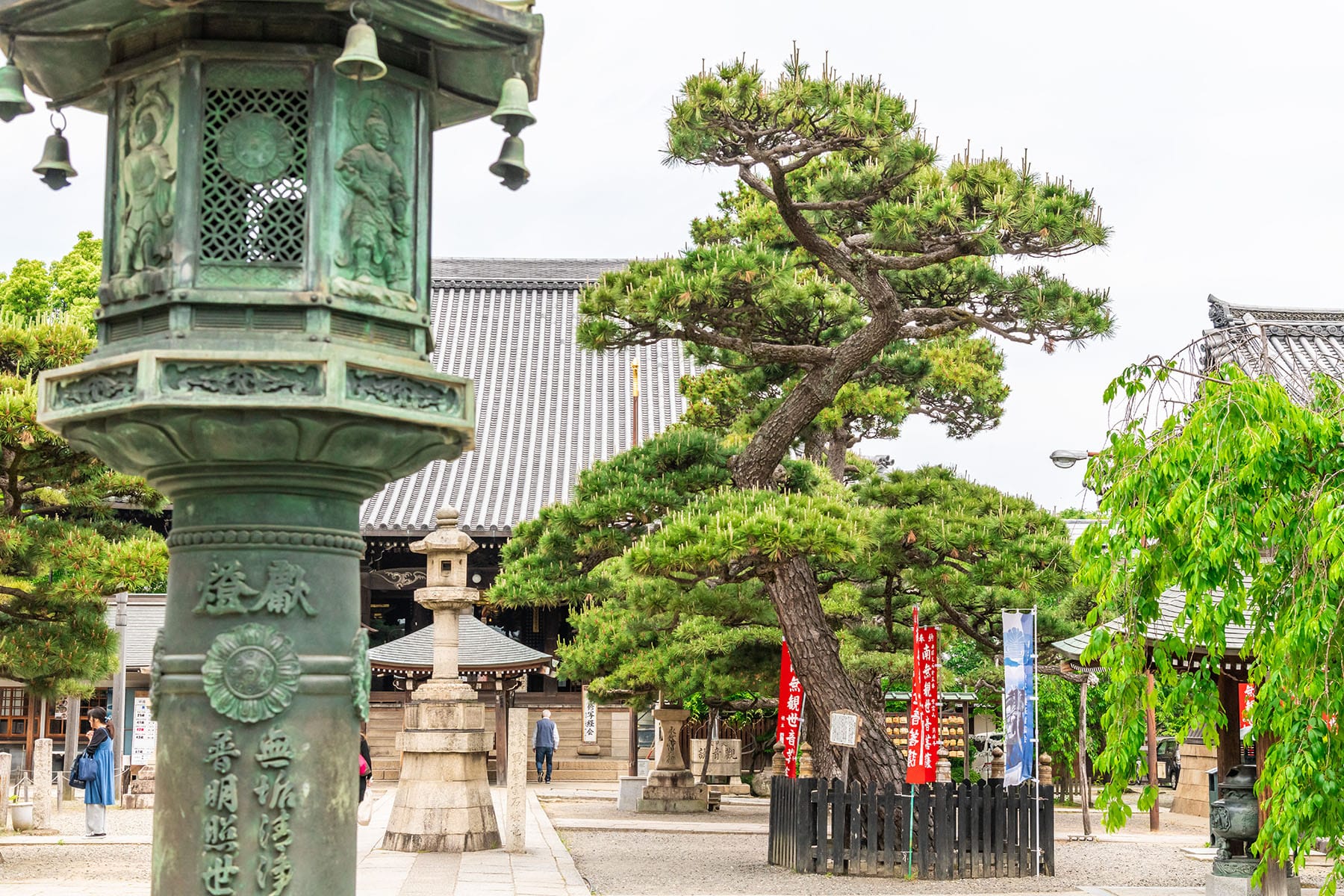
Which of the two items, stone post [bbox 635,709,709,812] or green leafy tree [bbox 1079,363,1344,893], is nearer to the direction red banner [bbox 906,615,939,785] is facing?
the green leafy tree

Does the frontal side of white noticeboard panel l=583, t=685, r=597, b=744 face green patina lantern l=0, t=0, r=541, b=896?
yes

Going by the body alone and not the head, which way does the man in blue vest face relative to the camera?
away from the camera

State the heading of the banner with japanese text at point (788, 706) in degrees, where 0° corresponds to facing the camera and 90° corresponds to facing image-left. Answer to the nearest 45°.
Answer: approximately 0°

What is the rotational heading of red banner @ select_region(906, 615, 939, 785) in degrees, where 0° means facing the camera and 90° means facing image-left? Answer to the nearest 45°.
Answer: approximately 0°

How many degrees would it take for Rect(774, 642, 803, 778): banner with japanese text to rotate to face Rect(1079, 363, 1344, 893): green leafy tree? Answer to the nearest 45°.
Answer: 0° — it already faces it

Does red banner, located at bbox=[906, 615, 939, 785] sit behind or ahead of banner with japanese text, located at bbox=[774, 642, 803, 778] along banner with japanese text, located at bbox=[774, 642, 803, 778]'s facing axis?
ahead
